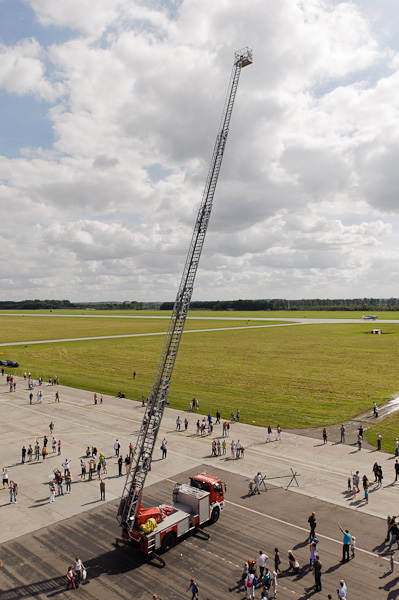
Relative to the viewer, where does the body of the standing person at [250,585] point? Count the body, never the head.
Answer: away from the camera

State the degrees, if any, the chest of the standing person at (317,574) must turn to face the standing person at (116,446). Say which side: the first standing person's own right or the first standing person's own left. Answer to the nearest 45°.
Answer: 0° — they already face them

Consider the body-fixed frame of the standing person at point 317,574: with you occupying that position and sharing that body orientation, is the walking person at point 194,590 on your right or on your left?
on your left

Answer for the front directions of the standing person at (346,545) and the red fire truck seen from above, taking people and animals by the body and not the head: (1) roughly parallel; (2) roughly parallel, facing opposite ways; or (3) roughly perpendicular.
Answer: roughly perpendicular

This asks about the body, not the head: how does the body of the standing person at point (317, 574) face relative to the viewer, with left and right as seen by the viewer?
facing away from the viewer and to the left of the viewer

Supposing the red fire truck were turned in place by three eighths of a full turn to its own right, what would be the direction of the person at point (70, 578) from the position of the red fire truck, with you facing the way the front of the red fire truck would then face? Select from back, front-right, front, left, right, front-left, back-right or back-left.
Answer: front-right

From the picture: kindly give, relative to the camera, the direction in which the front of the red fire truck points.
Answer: facing away from the viewer and to the right of the viewer

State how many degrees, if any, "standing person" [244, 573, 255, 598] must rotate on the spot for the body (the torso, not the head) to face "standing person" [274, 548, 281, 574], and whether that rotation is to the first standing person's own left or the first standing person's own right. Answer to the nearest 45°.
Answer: approximately 45° to the first standing person's own right

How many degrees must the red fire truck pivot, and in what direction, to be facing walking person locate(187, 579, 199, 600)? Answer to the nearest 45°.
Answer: approximately 135° to its right

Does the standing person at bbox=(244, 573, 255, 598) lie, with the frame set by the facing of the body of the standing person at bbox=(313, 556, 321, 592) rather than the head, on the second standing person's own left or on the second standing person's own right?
on the second standing person's own left

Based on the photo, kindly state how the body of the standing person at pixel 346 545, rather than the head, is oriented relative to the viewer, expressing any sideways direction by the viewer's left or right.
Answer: facing away from the viewer and to the left of the viewer
